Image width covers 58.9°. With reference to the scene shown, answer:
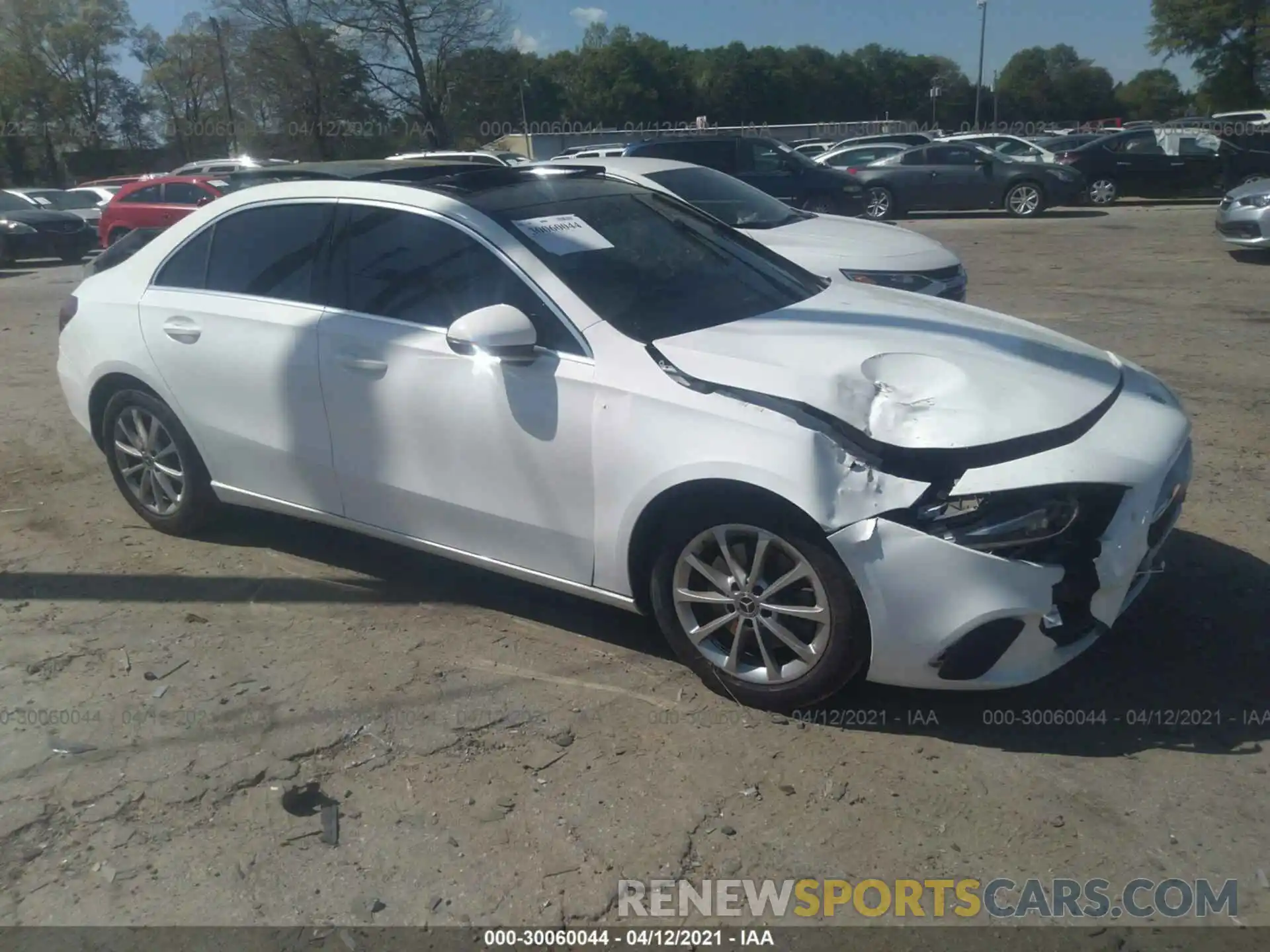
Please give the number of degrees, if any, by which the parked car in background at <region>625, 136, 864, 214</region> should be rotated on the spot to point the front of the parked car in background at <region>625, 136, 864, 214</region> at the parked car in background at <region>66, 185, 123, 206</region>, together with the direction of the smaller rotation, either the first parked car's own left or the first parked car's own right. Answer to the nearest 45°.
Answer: approximately 135° to the first parked car's own left

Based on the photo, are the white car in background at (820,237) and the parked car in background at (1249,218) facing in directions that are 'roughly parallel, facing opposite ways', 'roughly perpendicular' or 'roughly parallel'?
roughly perpendicular

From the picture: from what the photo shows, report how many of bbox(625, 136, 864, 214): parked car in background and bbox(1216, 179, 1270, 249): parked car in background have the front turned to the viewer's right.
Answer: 1

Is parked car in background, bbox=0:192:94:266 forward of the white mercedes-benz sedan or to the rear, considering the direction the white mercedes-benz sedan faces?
to the rear

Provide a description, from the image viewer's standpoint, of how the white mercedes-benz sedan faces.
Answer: facing the viewer and to the right of the viewer

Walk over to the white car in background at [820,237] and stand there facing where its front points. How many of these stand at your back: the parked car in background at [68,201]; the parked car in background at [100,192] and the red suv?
3

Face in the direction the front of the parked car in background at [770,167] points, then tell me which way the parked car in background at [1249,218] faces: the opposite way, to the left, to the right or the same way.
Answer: the opposite way

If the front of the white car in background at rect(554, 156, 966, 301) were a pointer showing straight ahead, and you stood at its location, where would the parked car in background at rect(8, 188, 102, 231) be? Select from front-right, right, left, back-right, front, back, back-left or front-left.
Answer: back

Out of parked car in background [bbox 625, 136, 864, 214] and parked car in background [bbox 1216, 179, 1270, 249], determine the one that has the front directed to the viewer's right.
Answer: parked car in background [bbox 625, 136, 864, 214]

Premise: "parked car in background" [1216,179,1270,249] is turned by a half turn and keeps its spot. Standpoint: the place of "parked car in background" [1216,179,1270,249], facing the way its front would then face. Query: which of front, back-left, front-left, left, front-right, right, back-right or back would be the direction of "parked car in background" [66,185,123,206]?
back-left

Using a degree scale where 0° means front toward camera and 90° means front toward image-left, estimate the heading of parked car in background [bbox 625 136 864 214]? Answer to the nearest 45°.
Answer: approximately 270°

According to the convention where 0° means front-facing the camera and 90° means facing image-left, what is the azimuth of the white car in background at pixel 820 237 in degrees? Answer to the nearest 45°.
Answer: approximately 315°

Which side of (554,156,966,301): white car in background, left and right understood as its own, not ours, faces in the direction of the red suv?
back
